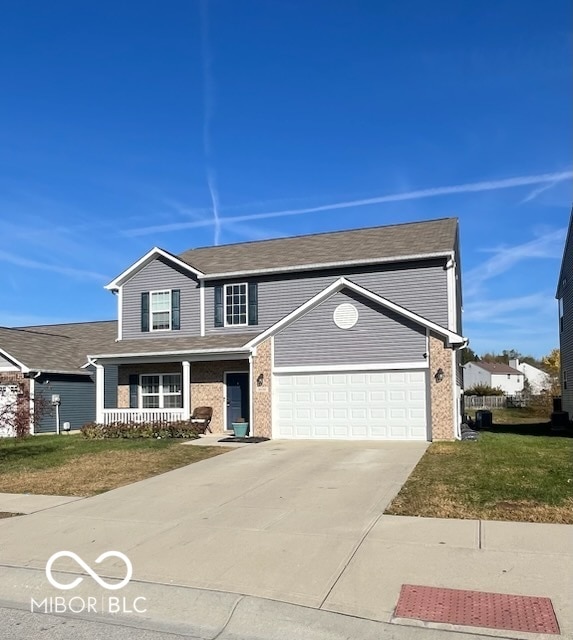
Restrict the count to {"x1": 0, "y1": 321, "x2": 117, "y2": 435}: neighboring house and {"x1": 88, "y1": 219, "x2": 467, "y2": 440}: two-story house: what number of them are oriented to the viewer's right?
0

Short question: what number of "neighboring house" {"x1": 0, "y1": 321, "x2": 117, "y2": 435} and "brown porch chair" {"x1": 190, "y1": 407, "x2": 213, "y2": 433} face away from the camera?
0

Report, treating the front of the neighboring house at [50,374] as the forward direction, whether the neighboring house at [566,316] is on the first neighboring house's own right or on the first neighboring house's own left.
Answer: on the first neighboring house's own left

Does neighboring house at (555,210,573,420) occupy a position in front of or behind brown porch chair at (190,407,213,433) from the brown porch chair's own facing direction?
behind

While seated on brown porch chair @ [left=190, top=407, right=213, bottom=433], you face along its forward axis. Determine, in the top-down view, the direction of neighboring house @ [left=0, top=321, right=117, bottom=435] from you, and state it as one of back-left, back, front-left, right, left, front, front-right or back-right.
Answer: right

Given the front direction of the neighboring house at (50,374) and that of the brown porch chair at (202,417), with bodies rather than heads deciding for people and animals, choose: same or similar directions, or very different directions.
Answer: same or similar directions

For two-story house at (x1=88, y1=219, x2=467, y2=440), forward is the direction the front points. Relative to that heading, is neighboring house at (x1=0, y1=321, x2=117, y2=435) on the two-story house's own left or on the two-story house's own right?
on the two-story house's own right

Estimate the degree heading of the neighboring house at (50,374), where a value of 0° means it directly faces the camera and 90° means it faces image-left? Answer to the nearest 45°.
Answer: approximately 45°

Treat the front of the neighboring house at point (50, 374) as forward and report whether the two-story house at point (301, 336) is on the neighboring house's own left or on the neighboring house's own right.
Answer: on the neighboring house's own left

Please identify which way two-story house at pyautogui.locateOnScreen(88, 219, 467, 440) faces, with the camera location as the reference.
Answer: facing the viewer

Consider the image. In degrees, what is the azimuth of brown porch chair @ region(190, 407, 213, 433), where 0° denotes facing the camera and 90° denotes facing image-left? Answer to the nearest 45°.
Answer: approximately 45°

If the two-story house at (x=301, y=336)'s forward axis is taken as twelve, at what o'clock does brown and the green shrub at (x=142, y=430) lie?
The brown and green shrub is roughly at 3 o'clock from the two-story house.
